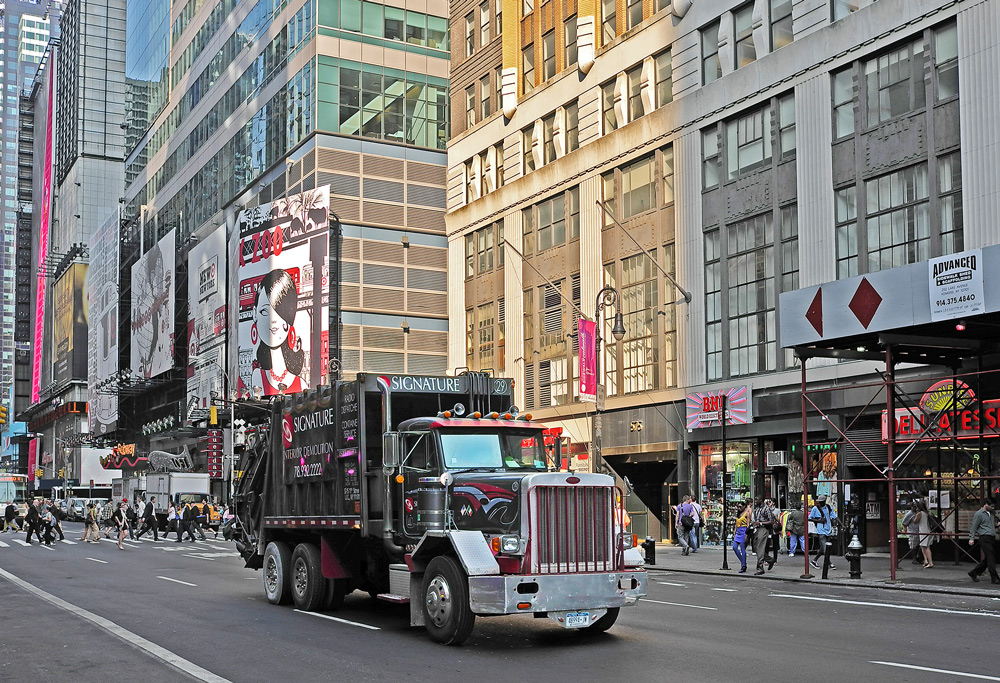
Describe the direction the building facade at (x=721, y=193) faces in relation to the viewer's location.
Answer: facing the viewer and to the left of the viewer

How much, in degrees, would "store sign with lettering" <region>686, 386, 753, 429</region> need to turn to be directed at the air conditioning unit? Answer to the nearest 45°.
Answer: approximately 90° to its left

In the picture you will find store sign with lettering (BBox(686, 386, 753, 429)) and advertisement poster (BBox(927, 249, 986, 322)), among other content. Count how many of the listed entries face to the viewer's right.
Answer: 0

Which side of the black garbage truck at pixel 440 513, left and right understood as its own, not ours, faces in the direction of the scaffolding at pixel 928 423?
left

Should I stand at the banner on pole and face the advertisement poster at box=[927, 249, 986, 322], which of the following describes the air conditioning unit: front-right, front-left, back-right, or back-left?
front-left

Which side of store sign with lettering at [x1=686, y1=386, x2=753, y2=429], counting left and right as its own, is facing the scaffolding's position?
left

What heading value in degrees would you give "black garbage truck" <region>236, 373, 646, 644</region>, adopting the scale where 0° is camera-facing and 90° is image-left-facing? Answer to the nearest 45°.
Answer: approximately 315°

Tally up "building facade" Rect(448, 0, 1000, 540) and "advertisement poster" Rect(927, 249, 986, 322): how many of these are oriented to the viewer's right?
0

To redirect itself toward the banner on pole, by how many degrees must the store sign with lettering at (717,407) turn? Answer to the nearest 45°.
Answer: approximately 90° to its right

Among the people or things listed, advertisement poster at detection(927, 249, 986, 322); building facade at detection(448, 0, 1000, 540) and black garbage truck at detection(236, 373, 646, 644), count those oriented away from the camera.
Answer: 0

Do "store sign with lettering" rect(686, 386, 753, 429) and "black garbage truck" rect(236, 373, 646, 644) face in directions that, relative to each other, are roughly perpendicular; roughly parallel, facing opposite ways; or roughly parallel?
roughly perpendicular

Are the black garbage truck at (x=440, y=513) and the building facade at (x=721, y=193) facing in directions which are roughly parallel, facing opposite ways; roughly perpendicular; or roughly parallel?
roughly perpendicular

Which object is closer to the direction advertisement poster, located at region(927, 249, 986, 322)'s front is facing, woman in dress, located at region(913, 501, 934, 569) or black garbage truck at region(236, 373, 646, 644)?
the black garbage truck
